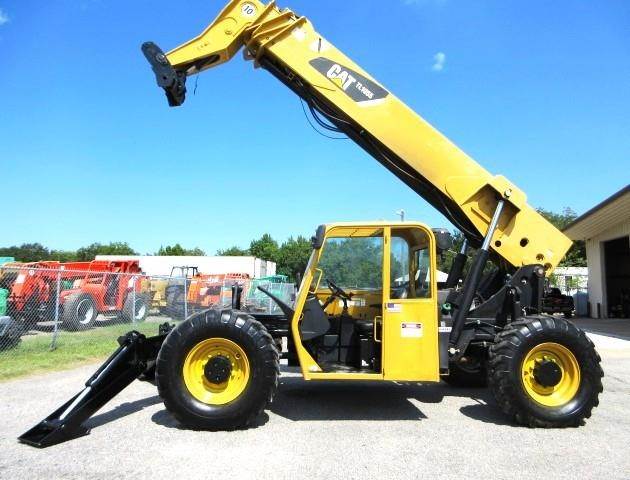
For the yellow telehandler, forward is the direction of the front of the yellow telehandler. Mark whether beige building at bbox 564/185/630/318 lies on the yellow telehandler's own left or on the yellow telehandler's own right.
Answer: on the yellow telehandler's own right

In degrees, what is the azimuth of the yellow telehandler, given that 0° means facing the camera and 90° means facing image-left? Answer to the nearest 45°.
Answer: approximately 90°

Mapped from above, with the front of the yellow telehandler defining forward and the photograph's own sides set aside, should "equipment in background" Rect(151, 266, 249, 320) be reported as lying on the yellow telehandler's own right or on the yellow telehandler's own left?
on the yellow telehandler's own right
